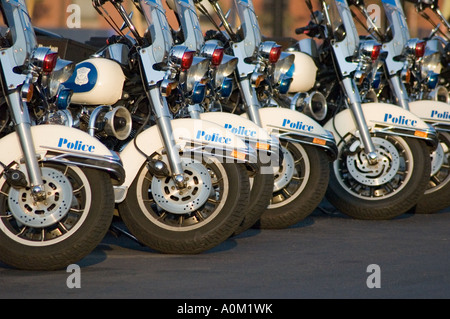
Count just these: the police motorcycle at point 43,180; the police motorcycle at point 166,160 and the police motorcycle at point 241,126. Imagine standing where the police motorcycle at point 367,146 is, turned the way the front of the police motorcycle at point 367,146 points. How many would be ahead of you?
0

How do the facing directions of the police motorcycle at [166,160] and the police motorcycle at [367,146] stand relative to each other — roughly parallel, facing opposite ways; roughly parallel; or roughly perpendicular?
roughly parallel

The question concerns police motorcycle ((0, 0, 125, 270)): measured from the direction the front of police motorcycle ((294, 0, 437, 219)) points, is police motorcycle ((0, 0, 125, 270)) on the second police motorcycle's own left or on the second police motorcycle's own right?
on the second police motorcycle's own right

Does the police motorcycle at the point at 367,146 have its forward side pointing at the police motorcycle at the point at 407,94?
no
